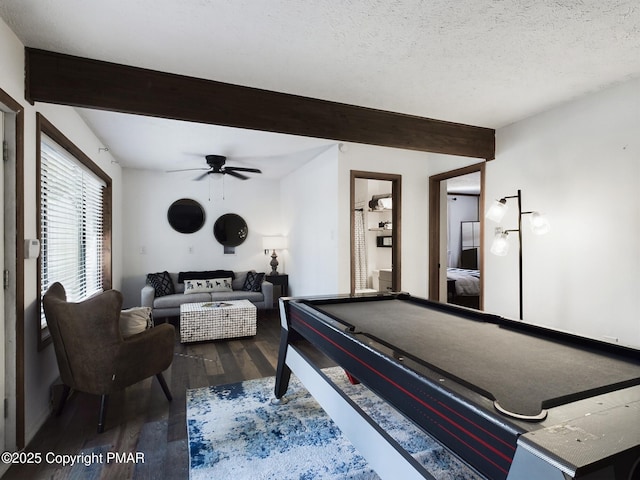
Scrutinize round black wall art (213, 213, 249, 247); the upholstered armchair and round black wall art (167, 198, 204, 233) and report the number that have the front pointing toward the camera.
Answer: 2

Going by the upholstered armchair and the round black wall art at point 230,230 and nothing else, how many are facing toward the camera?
1

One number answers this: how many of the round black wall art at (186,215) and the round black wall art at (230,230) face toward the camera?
2

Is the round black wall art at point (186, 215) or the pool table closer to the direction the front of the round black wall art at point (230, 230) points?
the pool table

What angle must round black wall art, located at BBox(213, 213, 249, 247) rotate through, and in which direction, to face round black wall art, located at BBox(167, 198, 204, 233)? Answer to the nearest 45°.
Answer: approximately 90° to its right

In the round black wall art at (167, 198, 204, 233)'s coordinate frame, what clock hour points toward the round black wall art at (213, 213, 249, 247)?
the round black wall art at (213, 213, 249, 247) is roughly at 9 o'clock from the round black wall art at (167, 198, 204, 233).

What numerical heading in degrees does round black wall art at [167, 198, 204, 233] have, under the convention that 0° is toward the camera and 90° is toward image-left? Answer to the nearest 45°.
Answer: approximately 0°

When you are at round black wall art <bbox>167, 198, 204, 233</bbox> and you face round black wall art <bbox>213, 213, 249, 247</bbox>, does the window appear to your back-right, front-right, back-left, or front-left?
back-right

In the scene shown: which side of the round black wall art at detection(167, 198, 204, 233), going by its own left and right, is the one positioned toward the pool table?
front

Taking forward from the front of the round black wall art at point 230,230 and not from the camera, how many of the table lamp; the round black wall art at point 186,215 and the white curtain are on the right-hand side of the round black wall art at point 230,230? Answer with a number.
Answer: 1

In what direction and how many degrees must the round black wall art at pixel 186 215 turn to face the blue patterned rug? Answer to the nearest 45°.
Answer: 0° — it already faces it
